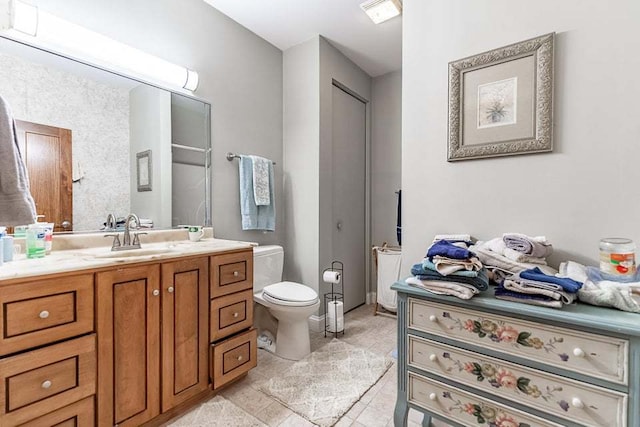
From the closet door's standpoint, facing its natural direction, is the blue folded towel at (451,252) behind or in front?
in front

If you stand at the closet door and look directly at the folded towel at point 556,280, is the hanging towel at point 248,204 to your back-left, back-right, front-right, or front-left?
front-right

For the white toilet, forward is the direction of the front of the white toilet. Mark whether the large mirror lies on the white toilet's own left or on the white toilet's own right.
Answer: on the white toilet's own right

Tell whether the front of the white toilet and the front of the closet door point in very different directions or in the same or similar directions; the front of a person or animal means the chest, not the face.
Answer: same or similar directions

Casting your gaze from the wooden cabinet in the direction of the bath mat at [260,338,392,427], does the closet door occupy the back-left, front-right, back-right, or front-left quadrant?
front-left

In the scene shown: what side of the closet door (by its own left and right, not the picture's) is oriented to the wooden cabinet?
right

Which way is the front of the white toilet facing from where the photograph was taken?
facing the viewer and to the right of the viewer

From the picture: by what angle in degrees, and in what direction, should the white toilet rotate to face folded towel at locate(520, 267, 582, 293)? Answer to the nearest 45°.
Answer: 0° — it already faces it

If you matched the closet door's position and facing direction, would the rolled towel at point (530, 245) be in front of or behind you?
in front

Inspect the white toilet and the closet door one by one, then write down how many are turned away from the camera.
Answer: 0

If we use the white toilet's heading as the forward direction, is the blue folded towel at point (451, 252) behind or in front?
in front
